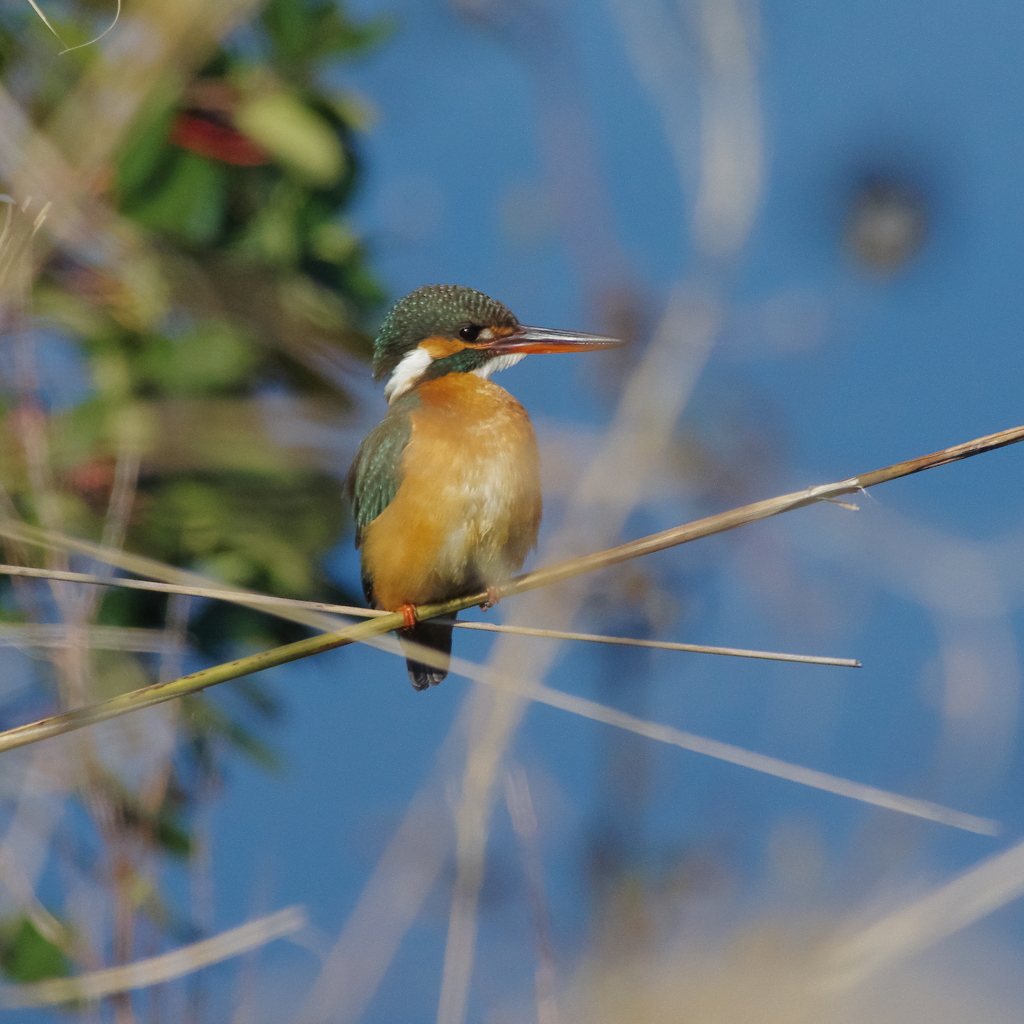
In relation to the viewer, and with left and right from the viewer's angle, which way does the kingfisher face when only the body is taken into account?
facing the viewer and to the right of the viewer
